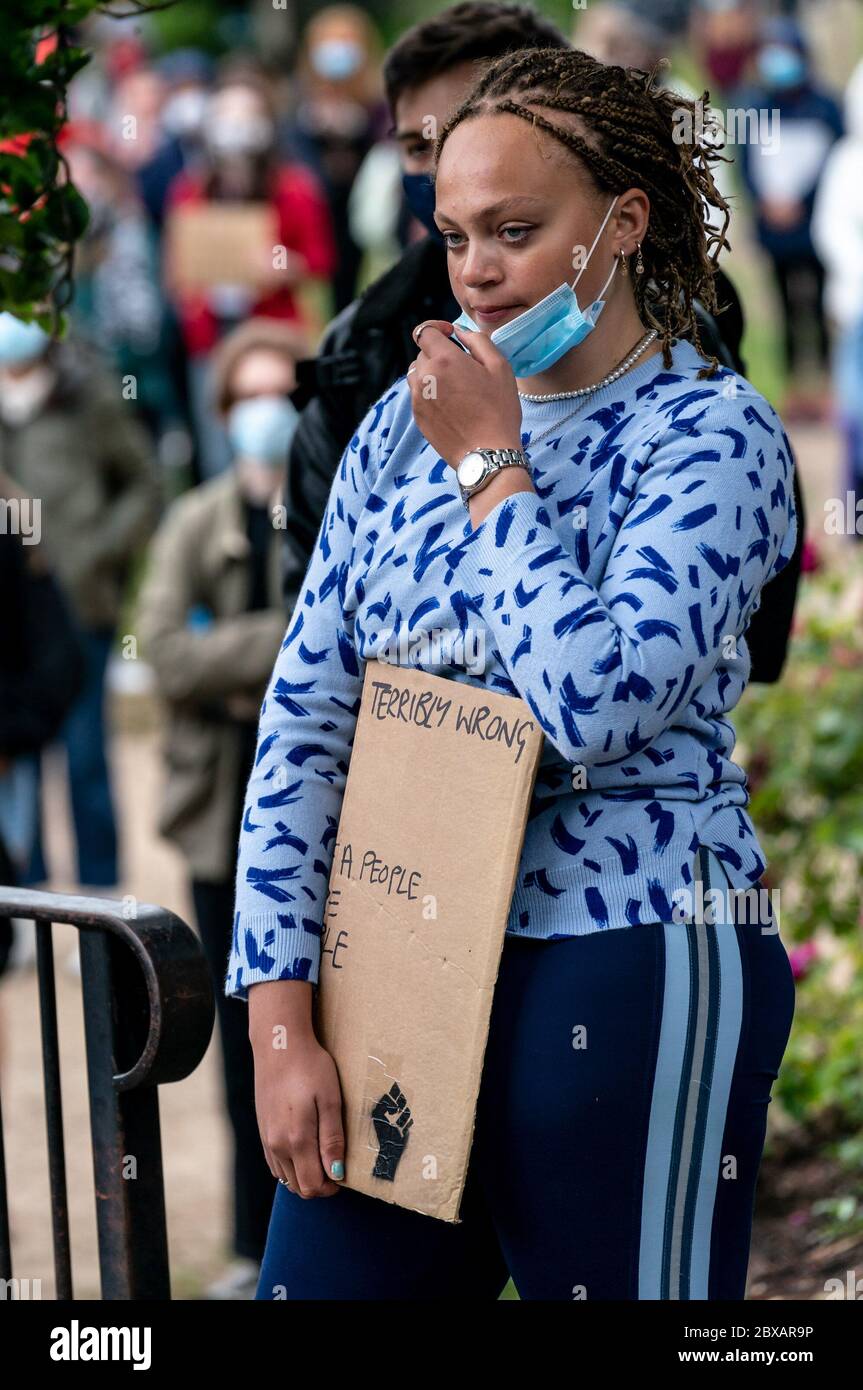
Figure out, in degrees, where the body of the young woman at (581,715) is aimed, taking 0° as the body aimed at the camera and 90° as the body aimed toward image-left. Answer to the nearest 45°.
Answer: approximately 45°

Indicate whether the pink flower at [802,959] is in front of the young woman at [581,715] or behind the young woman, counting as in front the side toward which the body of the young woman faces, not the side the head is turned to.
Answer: behind

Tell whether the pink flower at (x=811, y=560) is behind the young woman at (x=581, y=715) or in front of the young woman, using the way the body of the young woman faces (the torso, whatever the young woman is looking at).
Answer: behind
